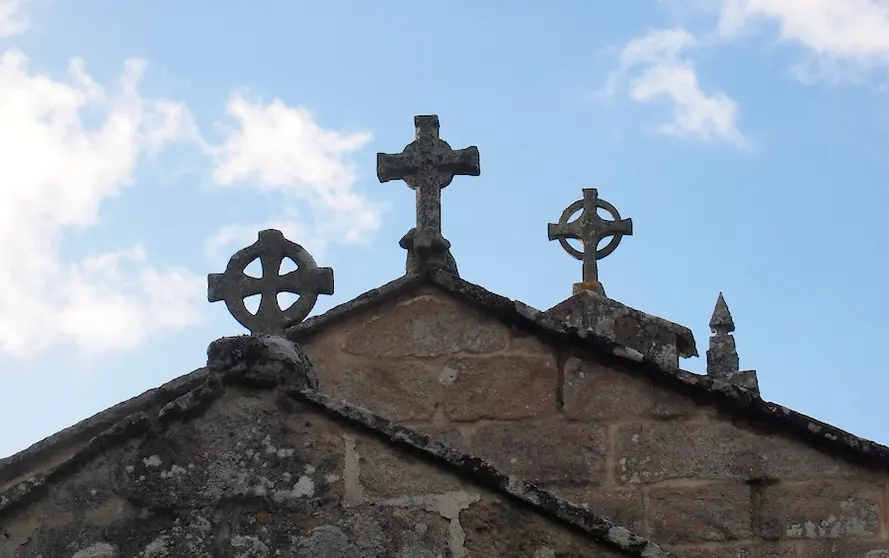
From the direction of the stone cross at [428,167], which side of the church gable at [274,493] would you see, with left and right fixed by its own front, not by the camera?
back

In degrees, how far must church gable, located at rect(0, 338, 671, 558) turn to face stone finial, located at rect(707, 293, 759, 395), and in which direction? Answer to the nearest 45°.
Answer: approximately 135° to its left

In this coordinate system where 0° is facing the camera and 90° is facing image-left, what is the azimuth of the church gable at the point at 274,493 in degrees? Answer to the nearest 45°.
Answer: approximately 0°
